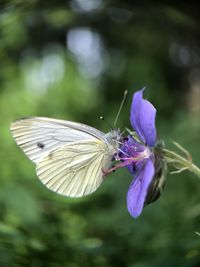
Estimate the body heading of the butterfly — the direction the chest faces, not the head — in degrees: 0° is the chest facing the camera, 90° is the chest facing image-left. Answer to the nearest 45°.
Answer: approximately 270°
